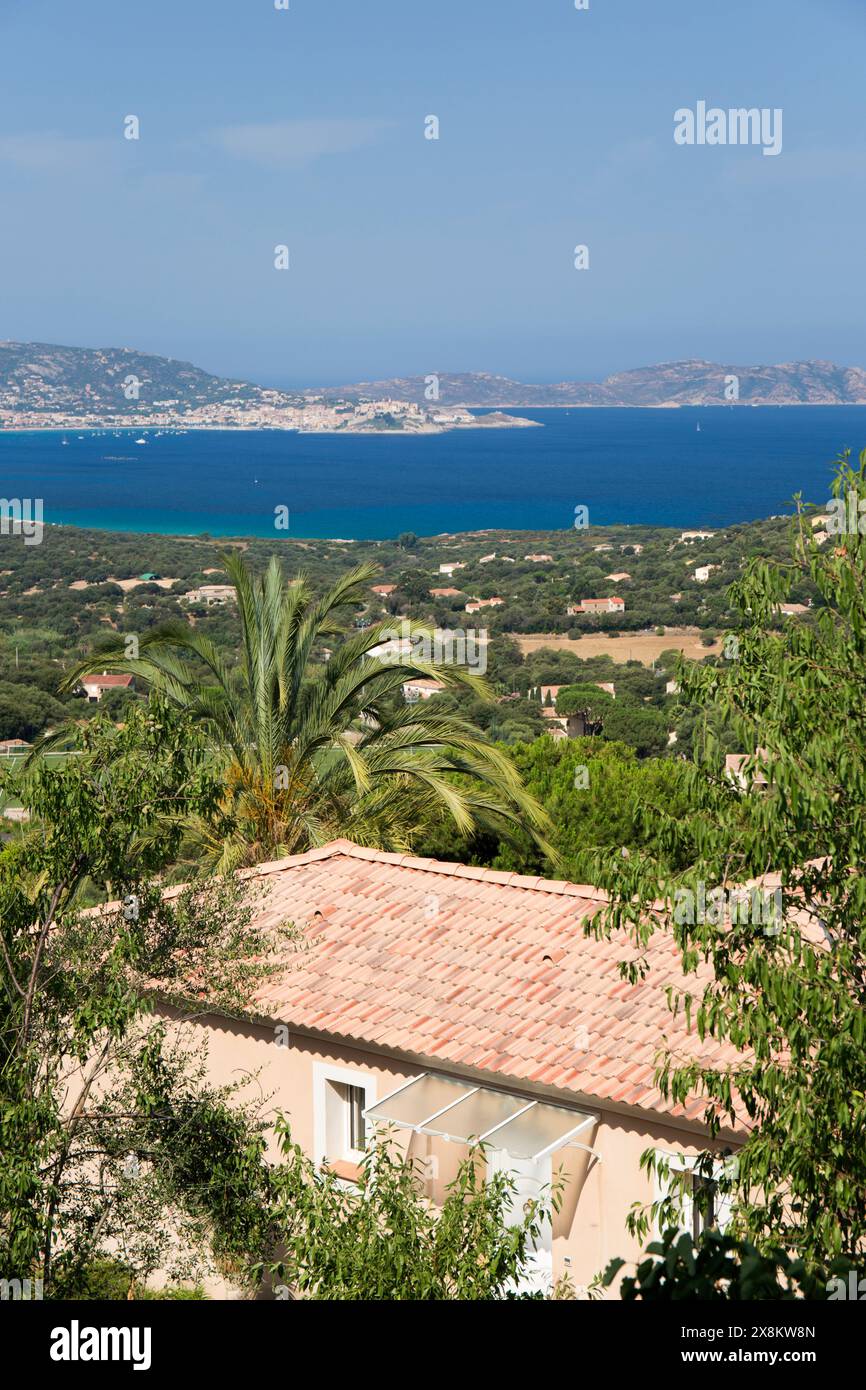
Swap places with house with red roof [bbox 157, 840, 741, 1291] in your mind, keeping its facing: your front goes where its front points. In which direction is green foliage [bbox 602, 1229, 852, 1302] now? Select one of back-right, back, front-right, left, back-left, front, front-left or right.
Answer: front-left

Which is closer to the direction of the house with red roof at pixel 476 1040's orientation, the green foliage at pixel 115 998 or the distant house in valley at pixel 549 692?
the green foliage

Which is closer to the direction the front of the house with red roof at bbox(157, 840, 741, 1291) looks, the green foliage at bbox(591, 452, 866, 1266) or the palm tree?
the green foliage

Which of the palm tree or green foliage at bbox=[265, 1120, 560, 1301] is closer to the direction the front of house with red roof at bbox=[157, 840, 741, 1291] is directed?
the green foliage

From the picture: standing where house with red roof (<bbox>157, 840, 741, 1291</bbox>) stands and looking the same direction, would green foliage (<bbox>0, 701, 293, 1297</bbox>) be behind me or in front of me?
in front

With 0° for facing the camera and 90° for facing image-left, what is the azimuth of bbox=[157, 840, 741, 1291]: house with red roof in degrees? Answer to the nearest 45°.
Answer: approximately 45°

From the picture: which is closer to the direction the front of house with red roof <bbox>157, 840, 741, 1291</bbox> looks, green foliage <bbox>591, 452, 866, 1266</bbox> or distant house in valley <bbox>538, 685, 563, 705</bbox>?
the green foliage

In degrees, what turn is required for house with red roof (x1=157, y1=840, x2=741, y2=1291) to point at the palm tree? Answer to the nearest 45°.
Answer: approximately 135° to its right

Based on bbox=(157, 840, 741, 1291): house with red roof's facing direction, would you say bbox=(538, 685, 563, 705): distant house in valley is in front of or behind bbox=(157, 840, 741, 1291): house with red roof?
behind

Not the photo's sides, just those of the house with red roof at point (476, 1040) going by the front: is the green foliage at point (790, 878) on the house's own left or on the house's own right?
on the house's own left

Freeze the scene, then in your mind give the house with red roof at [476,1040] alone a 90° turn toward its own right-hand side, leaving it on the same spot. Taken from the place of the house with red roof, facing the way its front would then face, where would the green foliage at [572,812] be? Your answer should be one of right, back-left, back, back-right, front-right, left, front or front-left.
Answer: front-right

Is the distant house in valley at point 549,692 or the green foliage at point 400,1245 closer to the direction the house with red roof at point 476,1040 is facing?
the green foliage

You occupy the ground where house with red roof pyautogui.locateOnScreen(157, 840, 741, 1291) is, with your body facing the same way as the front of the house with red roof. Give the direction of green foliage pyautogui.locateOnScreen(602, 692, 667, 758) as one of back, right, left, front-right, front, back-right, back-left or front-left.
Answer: back-right
